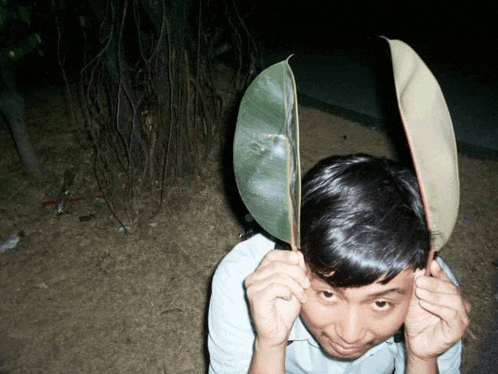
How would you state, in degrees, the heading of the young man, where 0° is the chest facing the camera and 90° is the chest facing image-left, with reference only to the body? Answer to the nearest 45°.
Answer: approximately 0°
